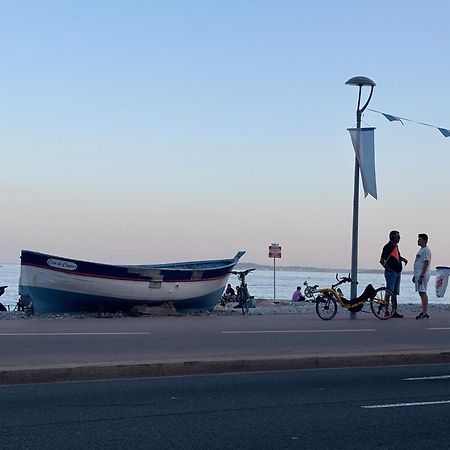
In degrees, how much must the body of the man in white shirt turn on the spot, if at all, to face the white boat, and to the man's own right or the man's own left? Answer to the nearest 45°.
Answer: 0° — they already face it

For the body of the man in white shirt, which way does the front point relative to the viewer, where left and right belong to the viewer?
facing to the left of the viewer

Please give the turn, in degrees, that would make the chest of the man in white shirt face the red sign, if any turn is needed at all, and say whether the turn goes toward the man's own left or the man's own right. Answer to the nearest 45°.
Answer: approximately 90° to the man's own right

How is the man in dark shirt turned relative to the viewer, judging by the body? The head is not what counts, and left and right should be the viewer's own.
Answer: facing the viewer and to the right of the viewer

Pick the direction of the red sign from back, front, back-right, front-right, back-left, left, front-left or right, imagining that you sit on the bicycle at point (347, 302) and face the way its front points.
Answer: right

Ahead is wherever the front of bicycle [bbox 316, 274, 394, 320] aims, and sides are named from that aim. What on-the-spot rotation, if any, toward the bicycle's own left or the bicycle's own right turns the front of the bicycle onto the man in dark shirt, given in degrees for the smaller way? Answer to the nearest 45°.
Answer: approximately 180°

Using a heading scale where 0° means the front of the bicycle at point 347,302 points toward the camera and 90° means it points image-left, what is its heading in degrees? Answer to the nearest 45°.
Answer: approximately 90°
